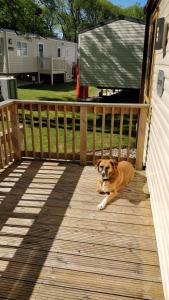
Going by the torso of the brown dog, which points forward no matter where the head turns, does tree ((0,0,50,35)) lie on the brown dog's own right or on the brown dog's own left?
on the brown dog's own right

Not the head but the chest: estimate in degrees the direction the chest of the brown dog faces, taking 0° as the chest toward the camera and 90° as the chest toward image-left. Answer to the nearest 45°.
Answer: approximately 45°
